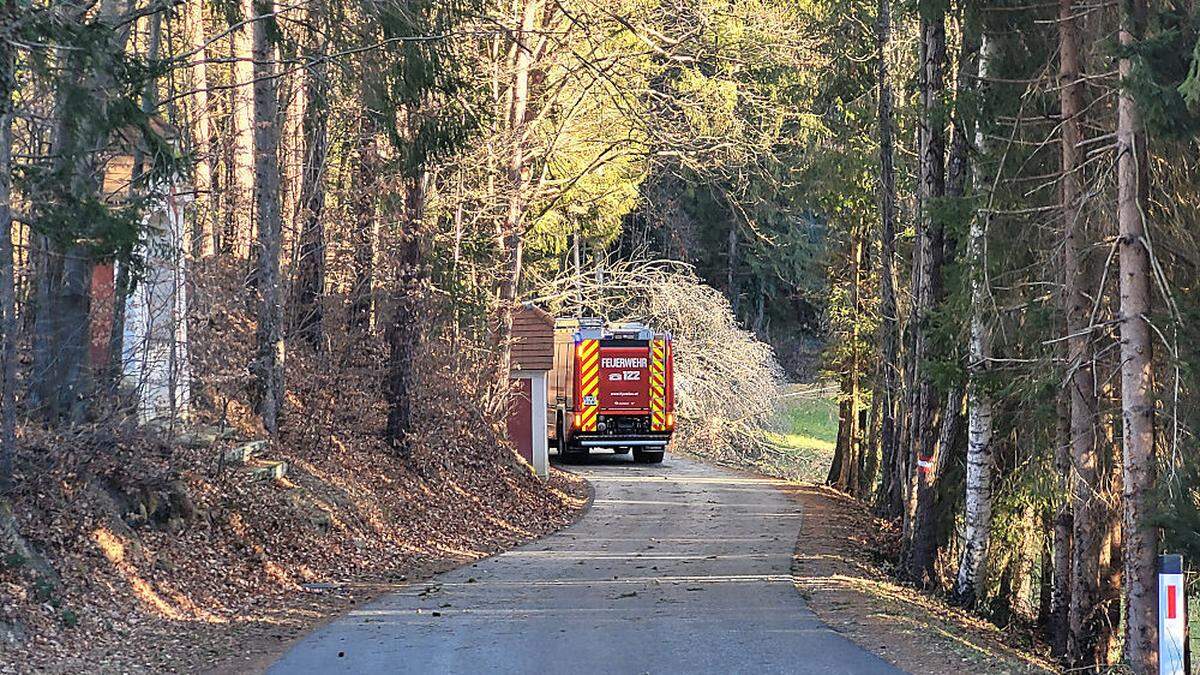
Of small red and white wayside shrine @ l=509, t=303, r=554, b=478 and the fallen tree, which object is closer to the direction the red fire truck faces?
the fallen tree

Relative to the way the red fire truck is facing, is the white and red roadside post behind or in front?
behind

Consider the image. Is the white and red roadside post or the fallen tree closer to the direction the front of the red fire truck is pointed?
the fallen tree

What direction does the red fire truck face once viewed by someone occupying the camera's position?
facing away from the viewer

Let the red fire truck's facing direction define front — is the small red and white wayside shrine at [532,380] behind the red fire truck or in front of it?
behind
